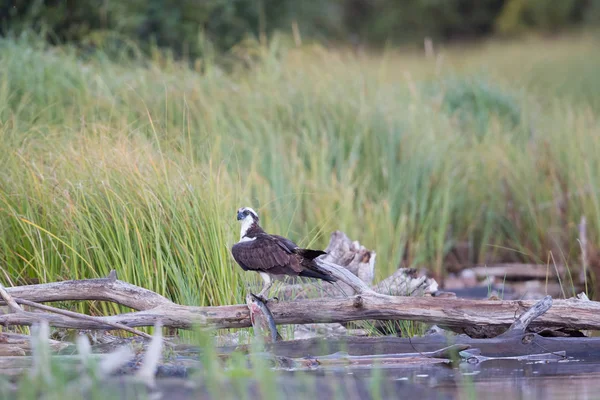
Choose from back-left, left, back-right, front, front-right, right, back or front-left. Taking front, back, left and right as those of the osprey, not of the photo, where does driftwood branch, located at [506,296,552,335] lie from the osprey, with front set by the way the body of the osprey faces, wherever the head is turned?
back

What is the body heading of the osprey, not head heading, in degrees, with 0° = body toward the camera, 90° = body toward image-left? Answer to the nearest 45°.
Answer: approximately 90°

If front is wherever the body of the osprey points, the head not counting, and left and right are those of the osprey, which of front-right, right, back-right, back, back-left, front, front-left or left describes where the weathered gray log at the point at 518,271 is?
back-right
